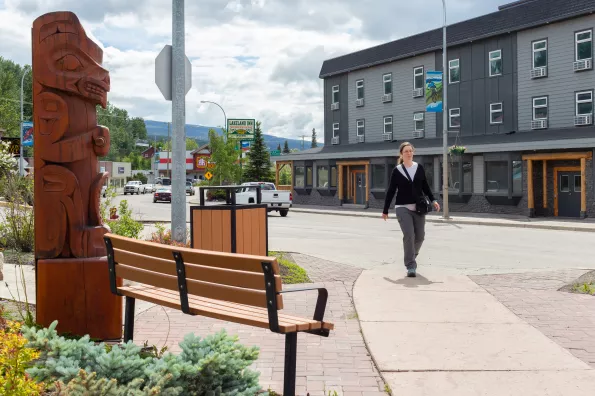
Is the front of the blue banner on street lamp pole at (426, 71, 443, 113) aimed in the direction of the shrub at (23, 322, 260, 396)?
yes

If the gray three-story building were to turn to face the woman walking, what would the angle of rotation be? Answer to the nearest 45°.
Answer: approximately 45° to its left

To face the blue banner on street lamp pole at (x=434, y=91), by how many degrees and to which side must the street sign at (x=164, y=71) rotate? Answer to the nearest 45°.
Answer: approximately 45° to its right

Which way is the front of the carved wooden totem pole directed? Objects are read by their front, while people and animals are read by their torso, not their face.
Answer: to the viewer's right

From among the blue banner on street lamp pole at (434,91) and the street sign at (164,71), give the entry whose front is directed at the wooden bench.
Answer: the blue banner on street lamp pole

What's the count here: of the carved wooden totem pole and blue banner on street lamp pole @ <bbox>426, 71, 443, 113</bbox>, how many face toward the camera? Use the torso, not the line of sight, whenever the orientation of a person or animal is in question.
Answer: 1

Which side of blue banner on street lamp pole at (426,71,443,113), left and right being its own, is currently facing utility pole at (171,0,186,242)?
front

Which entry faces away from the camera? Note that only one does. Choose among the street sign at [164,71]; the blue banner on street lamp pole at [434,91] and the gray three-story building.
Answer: the street sign

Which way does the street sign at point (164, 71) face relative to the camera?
away from the camera

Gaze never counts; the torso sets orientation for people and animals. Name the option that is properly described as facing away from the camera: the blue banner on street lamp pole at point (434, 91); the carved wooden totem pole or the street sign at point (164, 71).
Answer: the street sign
